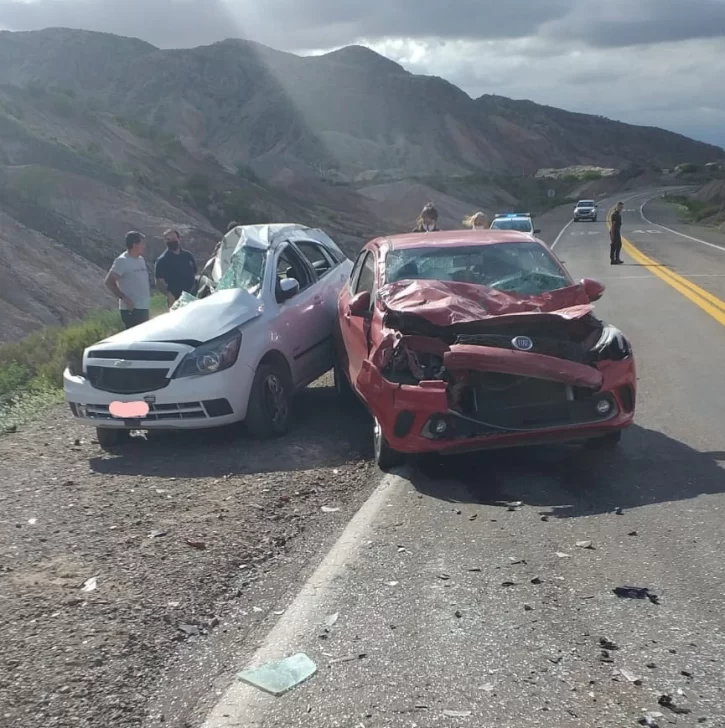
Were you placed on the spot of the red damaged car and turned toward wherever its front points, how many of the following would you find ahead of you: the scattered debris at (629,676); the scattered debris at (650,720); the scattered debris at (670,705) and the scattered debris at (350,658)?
4

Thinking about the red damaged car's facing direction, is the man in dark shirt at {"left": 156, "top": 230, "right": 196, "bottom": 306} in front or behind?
behind

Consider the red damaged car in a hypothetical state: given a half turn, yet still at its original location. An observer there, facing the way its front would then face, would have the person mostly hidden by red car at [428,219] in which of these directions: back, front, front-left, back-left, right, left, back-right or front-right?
front

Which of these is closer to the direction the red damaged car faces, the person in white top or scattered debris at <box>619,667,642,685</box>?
the scattered debris

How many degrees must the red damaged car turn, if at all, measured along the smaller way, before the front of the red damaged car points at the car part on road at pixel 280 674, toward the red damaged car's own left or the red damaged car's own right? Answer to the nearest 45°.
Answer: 0° — it already faces it

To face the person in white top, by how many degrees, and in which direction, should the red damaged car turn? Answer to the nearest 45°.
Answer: approximately 135° to its right

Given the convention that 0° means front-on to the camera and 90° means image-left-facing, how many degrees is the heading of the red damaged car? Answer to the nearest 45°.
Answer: approximately 0°

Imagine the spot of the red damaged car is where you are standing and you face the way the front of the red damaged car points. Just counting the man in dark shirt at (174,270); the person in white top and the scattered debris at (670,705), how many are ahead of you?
1

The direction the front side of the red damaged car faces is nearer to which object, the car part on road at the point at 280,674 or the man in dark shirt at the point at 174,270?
the car part on road

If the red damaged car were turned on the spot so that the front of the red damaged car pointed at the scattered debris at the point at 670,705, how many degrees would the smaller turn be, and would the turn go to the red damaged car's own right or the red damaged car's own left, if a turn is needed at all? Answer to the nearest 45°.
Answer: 0° — it already faces it

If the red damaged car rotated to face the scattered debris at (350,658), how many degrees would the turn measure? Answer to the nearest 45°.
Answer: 0° — it already faces it
